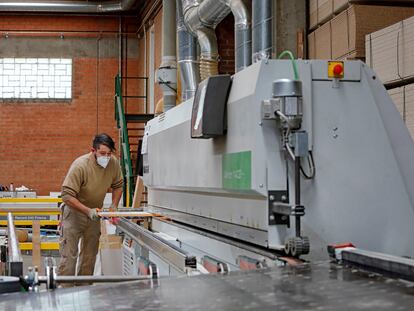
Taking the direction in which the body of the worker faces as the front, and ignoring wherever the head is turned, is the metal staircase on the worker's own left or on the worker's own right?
on the worker's own left

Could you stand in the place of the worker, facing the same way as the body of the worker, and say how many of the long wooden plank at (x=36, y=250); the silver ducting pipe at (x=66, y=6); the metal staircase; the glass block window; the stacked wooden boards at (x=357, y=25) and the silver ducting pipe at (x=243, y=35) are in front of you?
2

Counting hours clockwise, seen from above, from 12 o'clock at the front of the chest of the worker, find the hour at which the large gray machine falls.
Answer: The large gray machine is roughly at 1 o'clock from the worker.

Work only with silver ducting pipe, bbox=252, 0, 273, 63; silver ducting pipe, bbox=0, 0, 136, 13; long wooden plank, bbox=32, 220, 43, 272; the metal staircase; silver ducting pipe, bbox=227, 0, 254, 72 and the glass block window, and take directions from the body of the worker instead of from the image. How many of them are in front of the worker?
2

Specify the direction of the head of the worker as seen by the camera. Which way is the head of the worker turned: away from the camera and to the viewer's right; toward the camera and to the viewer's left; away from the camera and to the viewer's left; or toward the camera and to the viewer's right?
toward the camera and to the viewer's right

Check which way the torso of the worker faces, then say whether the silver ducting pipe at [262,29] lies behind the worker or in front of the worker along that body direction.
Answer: in front

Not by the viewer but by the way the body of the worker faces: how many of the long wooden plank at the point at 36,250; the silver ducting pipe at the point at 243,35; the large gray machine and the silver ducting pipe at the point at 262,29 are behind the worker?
1
